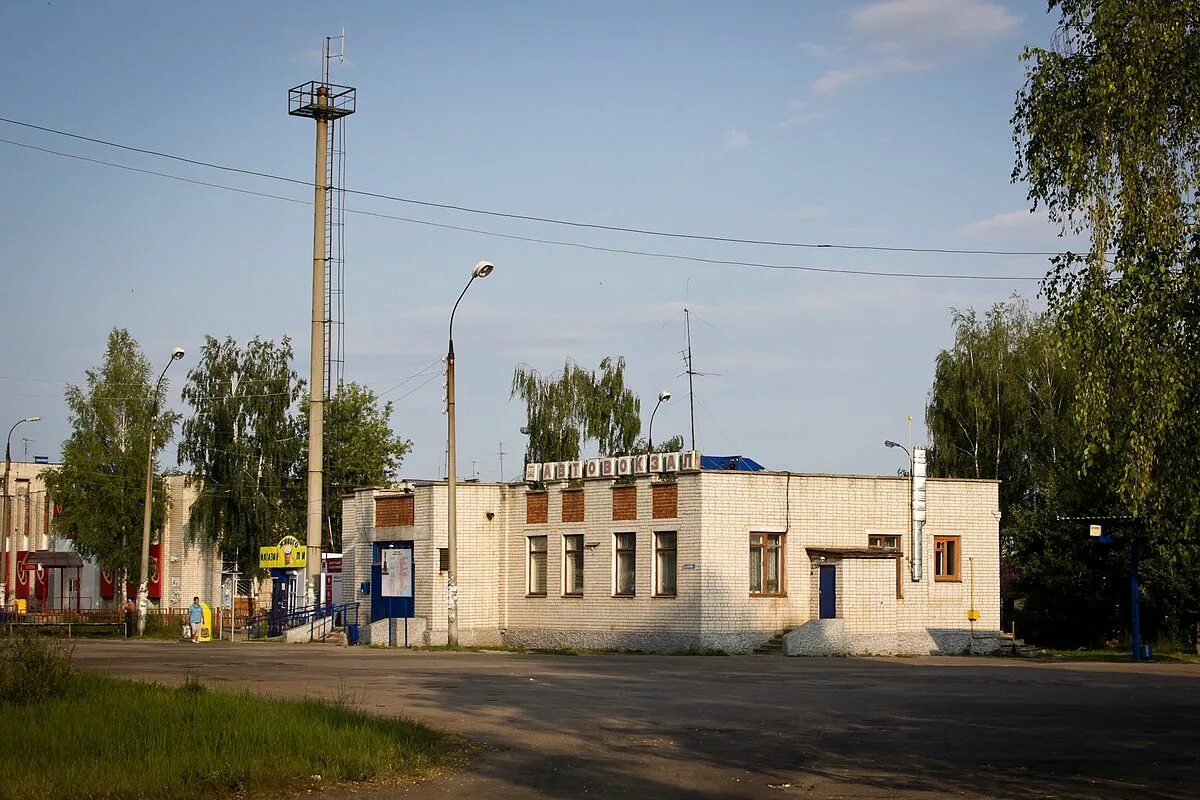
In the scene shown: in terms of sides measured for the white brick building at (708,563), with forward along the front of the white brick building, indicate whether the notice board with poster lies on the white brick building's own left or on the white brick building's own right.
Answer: on the white brick building's own right

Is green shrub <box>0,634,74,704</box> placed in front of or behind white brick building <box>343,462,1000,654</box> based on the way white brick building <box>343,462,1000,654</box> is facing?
in front

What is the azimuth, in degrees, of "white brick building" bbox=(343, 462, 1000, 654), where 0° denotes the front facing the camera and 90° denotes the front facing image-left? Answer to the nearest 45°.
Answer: approximately 45°

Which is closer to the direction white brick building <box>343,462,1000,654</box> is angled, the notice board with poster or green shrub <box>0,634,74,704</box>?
the green shrub
